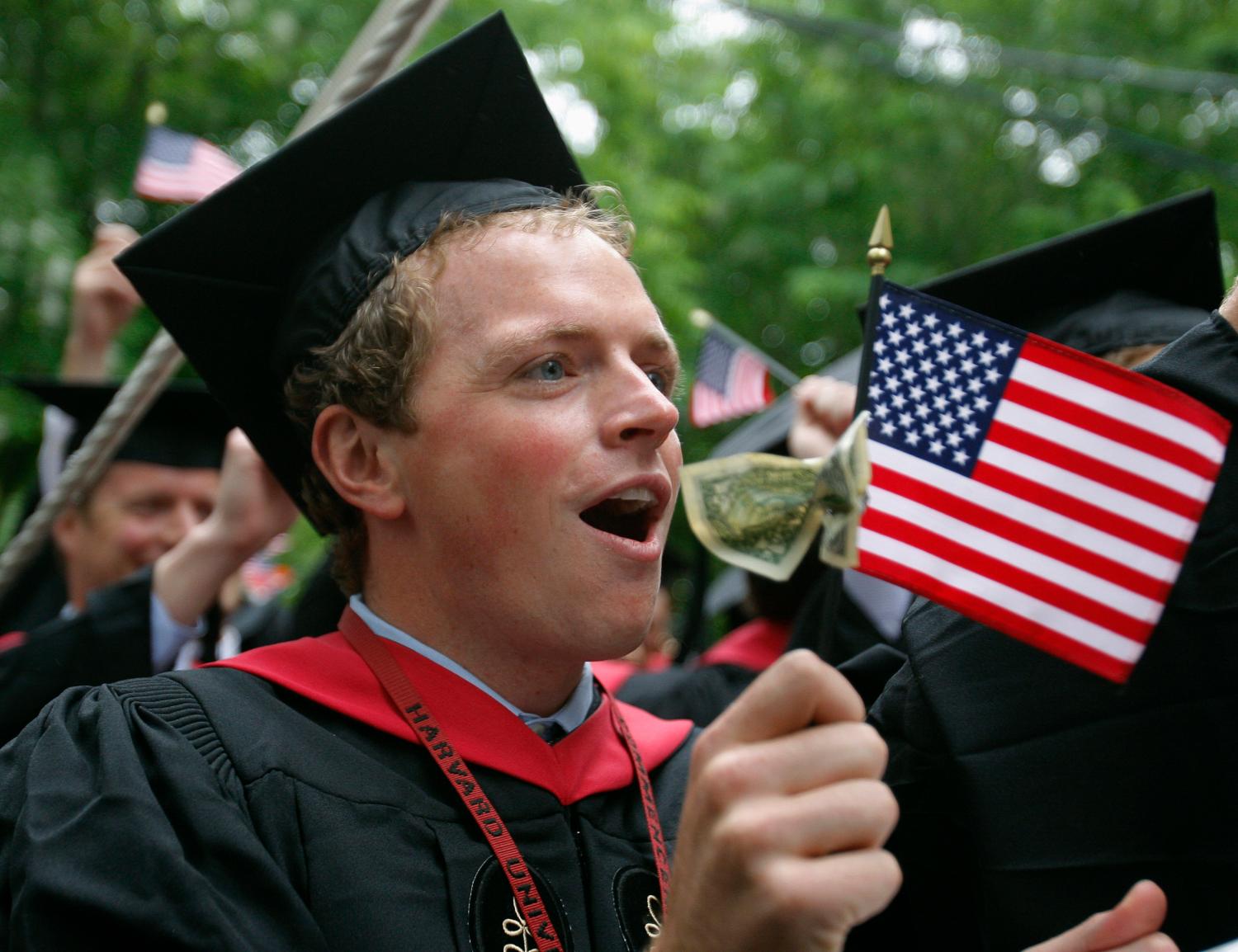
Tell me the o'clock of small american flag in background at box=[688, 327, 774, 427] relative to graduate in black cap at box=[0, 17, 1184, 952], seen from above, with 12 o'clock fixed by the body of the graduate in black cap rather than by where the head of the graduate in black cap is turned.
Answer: The small american flag in background is roughly at 8 o'clock from the graduate in black cap.

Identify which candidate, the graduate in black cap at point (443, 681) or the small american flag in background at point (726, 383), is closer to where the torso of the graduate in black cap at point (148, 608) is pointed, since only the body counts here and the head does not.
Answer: the graduate in black cap

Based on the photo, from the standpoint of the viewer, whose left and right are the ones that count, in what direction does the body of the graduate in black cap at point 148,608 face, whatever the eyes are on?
facing the viewer and to the right of the viewer

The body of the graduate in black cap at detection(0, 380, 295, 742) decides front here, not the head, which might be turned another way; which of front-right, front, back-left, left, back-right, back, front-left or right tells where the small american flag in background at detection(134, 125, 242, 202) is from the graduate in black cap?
back-left

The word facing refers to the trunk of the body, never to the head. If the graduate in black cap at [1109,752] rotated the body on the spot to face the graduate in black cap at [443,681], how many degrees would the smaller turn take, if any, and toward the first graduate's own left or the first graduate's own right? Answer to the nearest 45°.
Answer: approximately 90° to the first graduate's own left

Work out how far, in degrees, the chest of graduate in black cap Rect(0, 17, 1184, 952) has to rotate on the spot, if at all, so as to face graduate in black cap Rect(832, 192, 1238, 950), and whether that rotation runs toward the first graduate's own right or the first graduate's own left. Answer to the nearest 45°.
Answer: approximately 45° to the first graduate's own left

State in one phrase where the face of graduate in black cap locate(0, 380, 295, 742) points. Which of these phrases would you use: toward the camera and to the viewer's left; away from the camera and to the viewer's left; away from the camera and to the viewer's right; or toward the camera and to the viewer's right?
toward the camera and to the viewer's right

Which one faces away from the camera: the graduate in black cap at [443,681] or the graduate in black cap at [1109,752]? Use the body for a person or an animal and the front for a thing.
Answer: the graduate in black cap at [1109,752]

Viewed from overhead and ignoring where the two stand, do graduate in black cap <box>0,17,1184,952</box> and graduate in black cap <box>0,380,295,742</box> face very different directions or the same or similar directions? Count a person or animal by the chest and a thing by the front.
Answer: same or similar directions

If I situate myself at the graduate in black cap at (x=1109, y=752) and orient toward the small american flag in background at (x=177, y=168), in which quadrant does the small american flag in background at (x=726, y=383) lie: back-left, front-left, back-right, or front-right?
front-right

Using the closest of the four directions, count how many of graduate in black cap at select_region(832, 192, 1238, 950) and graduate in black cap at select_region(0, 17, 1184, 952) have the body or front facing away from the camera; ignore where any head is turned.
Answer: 1

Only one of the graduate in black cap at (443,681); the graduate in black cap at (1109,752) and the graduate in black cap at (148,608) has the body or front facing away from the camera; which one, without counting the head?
the graduate in black cap at (1109,752)

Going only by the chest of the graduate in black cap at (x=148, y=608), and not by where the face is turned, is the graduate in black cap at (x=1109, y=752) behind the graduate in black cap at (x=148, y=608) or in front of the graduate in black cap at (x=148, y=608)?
in front

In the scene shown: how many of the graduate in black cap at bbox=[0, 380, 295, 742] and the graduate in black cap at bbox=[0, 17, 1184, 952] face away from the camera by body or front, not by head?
0

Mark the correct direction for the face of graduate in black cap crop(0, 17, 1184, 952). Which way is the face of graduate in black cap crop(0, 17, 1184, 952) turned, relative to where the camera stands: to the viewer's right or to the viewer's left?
to the viewer's right

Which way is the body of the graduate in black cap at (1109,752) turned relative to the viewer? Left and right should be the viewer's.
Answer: facing away from the viewer
